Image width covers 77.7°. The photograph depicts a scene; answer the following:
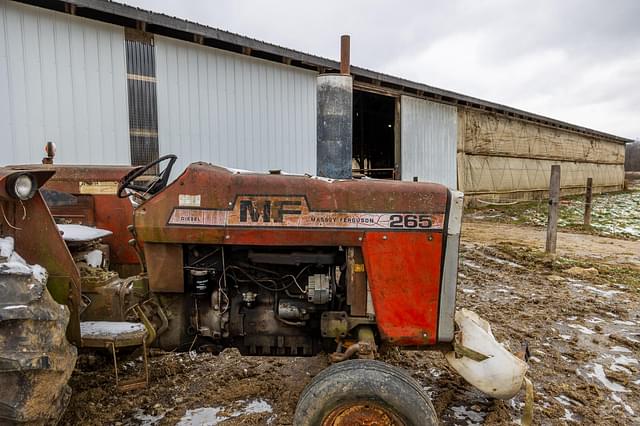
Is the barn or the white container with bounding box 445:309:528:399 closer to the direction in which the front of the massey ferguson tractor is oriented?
the white container

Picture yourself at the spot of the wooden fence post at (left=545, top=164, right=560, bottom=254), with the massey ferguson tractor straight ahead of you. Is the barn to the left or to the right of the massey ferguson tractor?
right

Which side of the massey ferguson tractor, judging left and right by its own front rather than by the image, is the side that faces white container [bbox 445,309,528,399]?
front

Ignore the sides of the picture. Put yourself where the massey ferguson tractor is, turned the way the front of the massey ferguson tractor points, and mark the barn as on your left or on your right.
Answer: on your left

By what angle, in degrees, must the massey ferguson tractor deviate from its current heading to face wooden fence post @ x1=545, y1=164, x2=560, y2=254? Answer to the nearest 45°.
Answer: approximately 45° to its left

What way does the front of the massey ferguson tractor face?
to the viewer's right

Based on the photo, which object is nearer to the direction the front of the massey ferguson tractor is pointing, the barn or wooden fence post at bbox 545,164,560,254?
the wooden fence post

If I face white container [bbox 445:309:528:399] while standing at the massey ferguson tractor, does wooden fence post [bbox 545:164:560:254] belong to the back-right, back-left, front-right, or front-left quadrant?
front-left

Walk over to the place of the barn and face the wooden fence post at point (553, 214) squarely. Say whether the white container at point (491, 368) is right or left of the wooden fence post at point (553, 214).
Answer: right

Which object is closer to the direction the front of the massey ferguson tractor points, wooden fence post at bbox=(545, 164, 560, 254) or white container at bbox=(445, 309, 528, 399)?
the white container

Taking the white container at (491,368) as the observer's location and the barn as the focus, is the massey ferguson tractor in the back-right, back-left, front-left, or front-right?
front-left
